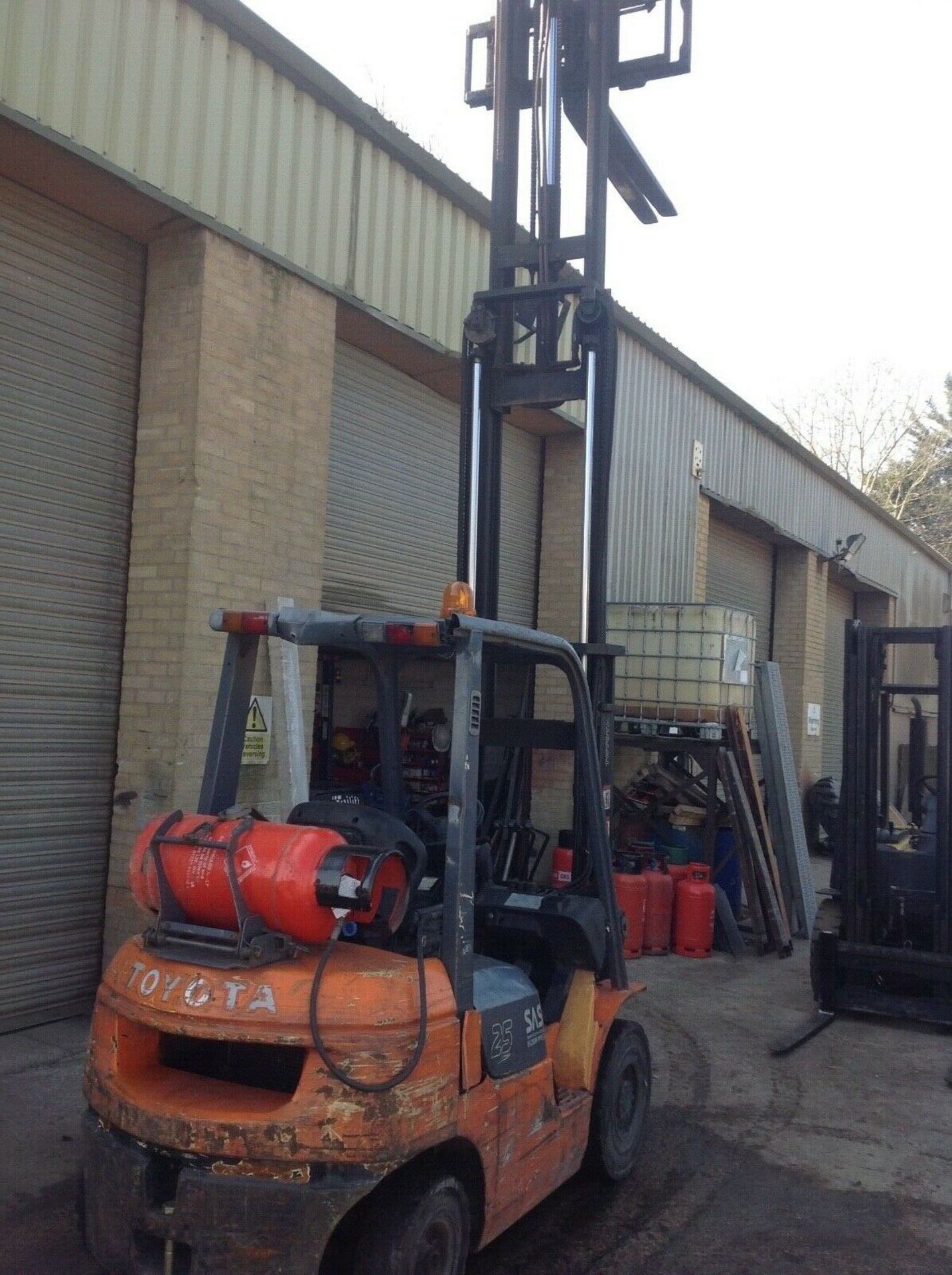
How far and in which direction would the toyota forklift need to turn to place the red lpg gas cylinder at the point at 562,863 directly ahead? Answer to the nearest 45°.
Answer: approximately 45° to its left

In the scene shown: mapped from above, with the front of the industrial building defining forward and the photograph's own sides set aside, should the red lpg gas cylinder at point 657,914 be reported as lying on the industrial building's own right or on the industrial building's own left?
on the industrial building's own left

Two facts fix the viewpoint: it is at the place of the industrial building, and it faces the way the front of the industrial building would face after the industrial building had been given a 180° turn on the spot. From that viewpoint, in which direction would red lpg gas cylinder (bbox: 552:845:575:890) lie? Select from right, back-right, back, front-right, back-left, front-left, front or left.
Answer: right

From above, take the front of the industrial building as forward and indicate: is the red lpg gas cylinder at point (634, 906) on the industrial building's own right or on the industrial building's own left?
on the industrial building's own left

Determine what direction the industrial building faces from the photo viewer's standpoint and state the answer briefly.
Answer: facing the viewer and to the right of the viewer

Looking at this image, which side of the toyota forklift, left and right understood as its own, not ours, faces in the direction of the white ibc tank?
front

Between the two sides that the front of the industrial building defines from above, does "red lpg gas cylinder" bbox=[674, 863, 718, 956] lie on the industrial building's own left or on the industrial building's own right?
on the industrial building's own left

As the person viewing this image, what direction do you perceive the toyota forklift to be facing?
facing away from the viewer and to the right of the viewer

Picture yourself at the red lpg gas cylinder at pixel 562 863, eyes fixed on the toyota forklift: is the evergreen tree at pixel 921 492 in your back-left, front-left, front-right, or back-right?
back-left

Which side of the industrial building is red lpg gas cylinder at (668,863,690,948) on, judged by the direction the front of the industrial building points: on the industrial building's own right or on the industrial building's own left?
on the industrial building's own left

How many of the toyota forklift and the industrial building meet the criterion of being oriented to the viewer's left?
0

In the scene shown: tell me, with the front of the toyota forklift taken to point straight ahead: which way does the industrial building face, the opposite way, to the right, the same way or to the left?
to the right
